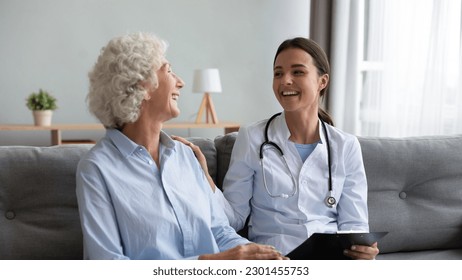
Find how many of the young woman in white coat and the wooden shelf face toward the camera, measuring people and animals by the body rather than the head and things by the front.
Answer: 2

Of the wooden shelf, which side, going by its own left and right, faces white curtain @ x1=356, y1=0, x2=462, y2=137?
left

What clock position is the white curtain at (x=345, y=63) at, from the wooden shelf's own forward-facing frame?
The white curtain is roughly at 9 o'clock from the wooden shelf.

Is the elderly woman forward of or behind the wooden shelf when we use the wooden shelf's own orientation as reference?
forward

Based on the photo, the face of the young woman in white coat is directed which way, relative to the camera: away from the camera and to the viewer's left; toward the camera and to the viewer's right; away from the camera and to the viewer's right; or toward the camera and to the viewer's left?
toward the camera and to the viewer's left

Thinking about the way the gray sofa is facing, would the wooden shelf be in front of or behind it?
behind

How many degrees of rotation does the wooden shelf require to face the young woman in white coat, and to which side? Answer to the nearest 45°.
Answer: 0° — it already faces them

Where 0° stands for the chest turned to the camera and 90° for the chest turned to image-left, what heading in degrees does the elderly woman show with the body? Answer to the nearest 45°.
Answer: approximately 315°

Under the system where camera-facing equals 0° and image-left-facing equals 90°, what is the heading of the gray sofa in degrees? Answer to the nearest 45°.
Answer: approximately 0°

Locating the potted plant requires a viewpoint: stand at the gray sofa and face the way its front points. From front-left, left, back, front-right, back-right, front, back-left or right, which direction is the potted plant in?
back-right

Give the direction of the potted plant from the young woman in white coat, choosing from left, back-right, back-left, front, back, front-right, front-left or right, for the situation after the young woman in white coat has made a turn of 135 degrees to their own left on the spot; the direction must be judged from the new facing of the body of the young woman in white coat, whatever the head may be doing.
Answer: left

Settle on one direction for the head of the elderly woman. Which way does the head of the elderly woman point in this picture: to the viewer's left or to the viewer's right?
to the viewer's right
